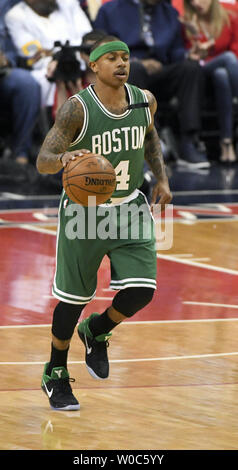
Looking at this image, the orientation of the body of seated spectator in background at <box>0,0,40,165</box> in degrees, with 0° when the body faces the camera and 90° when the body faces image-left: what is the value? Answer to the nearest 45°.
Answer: approximately 0°

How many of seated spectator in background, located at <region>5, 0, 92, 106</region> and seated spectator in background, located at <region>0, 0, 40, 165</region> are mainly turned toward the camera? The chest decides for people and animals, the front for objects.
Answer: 2

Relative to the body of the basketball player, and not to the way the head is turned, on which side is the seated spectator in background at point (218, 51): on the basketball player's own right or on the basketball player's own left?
on the basketball player's own left

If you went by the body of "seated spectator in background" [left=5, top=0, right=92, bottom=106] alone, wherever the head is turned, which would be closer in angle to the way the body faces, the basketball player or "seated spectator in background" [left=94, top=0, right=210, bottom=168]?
the basketball player

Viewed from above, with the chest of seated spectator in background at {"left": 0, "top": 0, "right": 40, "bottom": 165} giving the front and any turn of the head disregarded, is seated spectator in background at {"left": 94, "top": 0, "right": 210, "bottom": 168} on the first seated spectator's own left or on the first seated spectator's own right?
on the first seated spectator's own left

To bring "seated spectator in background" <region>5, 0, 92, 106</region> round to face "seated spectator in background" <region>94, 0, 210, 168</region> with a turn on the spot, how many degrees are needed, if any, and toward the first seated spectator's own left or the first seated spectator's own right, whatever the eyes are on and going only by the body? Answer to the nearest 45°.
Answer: approximately 90° to the first seated spectator's own left

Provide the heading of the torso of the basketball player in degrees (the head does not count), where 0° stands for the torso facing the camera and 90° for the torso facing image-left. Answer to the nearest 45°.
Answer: approximately 315°

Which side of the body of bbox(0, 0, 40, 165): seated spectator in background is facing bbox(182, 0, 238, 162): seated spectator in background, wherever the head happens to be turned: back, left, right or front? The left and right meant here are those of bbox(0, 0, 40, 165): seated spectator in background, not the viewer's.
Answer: left

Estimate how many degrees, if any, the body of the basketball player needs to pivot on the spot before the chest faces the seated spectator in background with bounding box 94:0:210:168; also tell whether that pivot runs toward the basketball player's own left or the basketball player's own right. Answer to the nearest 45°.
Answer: approximately 135° to the basketball player's own left

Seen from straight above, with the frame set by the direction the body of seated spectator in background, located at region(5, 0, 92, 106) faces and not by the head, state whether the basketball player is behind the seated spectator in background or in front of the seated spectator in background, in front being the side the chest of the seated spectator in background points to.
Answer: in front

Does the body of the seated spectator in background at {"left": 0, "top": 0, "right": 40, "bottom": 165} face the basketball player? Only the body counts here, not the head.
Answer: yes

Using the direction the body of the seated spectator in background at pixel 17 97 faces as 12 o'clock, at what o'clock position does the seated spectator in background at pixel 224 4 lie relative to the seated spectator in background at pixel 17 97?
the seated spectator in background at pixel 224 4 is roughly at 8 o'clock from the seated spectator in background at pixel 17 97.
